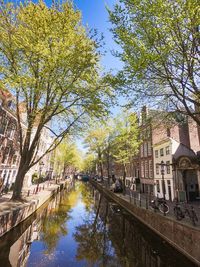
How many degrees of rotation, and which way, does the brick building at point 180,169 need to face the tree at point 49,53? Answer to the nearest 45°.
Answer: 0° — it already faces it

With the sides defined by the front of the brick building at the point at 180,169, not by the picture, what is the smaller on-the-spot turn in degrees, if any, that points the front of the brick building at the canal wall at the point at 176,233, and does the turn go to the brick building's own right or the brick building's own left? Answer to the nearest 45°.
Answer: approximately 45° to the brick building's own left

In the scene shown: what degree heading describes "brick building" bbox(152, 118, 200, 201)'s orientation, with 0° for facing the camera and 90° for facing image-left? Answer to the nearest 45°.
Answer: approximately 45°

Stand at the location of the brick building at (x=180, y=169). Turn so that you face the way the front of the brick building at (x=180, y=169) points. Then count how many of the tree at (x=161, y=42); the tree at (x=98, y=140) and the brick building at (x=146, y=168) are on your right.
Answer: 2

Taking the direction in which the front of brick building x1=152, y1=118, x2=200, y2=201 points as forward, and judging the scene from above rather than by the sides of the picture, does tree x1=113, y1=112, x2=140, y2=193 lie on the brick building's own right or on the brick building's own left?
on the brick building's own right

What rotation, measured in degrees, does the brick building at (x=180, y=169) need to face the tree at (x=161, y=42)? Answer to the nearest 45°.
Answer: approximately 45° to its left

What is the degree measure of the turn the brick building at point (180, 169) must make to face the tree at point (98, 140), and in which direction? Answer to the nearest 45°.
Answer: approximately 90° to its right

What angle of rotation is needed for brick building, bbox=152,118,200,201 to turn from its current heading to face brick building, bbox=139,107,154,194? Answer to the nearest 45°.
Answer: approximately 90° to its right
